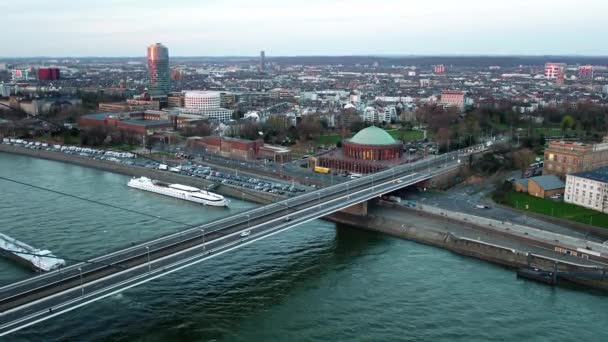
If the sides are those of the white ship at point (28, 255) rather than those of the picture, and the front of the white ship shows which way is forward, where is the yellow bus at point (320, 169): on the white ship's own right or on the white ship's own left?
on the white ship's own left

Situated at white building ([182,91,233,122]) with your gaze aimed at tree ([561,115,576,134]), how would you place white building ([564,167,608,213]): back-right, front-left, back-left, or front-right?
front-right

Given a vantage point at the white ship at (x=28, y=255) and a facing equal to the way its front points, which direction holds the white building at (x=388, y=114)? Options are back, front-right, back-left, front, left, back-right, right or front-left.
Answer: right

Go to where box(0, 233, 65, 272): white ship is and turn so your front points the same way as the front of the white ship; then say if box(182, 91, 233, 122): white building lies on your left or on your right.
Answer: on your left

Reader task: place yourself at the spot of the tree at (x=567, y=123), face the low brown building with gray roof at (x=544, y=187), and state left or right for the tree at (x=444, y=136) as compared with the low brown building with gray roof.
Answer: right

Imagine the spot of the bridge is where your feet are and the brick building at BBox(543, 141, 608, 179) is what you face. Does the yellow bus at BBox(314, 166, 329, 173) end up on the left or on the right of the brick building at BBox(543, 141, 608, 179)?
left

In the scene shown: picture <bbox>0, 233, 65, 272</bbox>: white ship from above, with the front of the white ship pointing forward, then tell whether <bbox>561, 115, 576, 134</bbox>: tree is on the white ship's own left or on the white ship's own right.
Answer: on the white ship's own left

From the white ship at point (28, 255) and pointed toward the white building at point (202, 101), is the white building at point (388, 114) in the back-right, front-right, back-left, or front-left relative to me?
front-right

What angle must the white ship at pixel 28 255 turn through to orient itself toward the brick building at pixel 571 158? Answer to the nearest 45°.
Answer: approximately 45° to its left

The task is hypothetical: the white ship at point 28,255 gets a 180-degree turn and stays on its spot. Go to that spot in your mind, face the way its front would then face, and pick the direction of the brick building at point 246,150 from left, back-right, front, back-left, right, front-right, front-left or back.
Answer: right

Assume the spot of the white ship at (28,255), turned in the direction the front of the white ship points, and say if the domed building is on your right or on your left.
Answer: on your left
